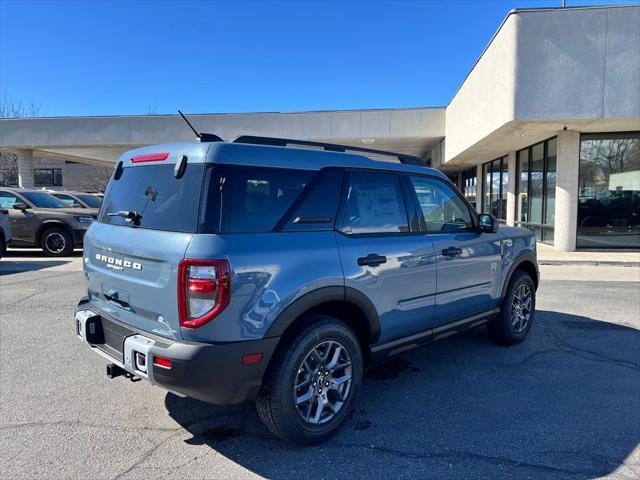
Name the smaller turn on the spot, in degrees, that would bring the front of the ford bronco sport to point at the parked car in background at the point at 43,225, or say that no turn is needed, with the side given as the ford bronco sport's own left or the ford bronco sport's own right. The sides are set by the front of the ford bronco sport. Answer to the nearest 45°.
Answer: approximately 90° to the ford bronco sport's own left

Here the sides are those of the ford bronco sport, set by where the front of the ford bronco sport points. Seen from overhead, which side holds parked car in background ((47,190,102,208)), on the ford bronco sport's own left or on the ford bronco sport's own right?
on the ford bronco sport's own left

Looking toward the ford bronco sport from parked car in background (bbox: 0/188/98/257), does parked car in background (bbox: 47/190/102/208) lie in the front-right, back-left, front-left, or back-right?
back-left

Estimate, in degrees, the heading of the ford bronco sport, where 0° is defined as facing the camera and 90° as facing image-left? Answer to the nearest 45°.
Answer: approximately 225°

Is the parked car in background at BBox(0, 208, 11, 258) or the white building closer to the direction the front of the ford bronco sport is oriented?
the white building

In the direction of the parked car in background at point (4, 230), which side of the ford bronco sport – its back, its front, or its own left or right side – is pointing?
left
